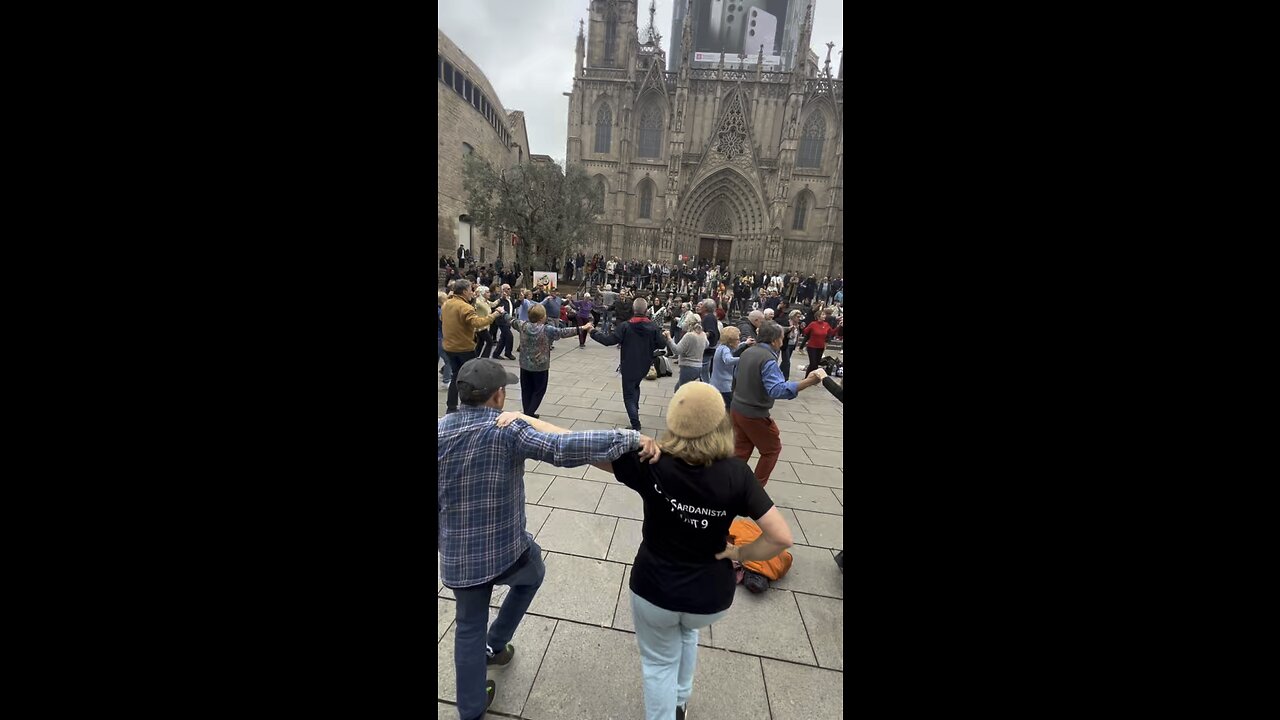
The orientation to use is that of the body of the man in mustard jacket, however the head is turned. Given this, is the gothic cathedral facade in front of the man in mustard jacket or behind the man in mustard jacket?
in front

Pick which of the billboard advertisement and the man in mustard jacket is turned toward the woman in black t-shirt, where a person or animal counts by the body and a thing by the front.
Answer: the billboard advertisement

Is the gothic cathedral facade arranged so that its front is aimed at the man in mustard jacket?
yes

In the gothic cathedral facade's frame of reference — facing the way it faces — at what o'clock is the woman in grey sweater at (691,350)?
The woman in grey sweater is roughly at 12 o'clock from the gothic cathedral facade.

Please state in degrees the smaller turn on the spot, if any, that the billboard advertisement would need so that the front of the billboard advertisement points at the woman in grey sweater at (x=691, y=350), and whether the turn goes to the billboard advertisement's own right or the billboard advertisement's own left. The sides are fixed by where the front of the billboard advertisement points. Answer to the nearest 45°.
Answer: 0° — it already faces them

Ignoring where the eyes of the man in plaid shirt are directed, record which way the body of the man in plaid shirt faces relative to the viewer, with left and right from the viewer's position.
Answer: facing away from the viewer and to the right of the viewer

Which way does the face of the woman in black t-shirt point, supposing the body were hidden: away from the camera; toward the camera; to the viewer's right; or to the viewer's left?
away from the camera

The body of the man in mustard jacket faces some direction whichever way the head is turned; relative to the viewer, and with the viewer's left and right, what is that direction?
facing away from the viewer and to the right of the viewer

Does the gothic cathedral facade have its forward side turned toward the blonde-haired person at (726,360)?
yes

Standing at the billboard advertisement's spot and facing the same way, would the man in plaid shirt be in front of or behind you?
in front
